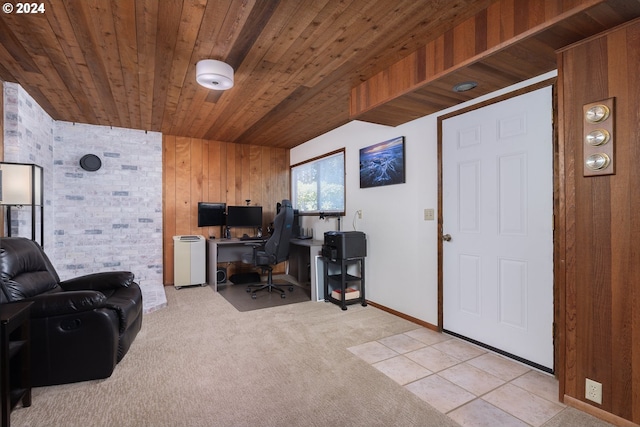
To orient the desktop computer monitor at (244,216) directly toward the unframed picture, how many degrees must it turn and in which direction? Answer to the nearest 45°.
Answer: approximately 45° to its left

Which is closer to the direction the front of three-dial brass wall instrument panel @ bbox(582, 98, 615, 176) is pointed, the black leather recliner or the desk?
the black leather recliner

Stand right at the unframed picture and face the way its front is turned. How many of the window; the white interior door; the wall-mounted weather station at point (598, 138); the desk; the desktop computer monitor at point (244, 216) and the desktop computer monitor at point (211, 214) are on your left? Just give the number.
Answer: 2

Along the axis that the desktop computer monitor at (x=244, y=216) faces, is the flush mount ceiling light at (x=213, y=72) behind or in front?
in front

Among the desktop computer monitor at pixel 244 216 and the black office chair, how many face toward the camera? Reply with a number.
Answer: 1

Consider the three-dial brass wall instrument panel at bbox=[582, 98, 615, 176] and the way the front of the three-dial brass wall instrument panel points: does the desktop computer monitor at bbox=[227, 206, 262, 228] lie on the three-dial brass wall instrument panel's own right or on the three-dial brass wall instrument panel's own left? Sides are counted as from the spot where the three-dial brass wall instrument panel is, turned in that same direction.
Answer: on the three-dial brass wall instrument panel's own right

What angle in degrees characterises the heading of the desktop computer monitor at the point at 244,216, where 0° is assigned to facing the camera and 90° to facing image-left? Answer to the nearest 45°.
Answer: approximately 0°

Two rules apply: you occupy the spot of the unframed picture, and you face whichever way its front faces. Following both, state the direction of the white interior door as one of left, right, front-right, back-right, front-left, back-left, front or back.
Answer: left

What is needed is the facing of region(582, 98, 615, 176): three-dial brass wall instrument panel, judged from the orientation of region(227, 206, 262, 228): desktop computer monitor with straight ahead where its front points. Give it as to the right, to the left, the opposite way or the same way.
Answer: to the right

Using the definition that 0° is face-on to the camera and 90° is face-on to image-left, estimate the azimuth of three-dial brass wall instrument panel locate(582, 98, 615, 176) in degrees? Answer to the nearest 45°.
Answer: approximately 45°
